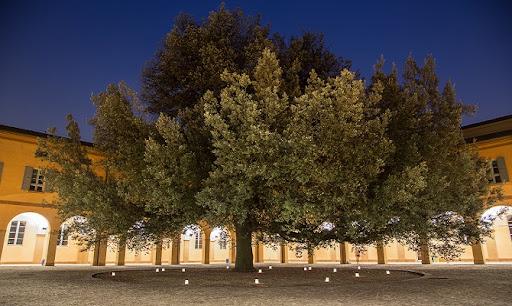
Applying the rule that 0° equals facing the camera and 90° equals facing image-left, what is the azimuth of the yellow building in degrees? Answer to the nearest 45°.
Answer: approximately 0°
